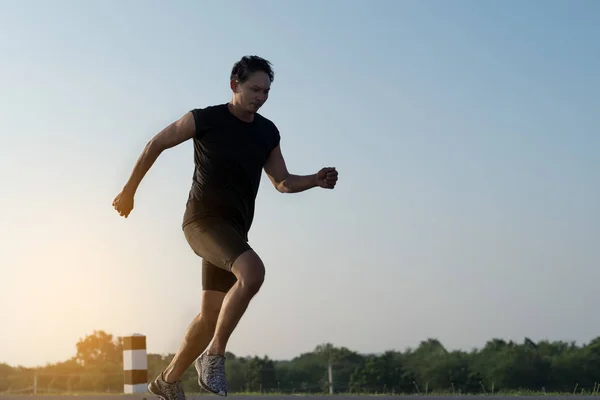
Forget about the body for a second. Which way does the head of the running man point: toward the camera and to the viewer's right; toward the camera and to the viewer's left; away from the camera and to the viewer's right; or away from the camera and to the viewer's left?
toward the camera and to the viewer's right

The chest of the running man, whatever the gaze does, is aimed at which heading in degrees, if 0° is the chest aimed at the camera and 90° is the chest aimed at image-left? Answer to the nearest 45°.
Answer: approximately 315°
